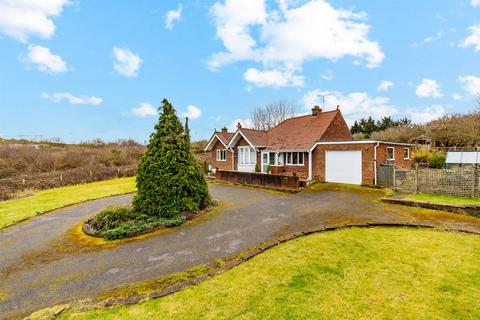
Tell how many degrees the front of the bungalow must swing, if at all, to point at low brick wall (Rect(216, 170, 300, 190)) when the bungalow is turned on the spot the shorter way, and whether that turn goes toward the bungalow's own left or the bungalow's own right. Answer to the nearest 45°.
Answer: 0° — it already faces it

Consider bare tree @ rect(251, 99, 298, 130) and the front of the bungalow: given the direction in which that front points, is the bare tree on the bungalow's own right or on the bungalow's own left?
on the bungalow's own right

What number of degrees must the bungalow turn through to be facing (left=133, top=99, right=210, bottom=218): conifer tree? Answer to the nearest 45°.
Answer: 0° — it already faces it

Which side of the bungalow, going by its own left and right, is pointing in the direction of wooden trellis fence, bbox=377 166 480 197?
left

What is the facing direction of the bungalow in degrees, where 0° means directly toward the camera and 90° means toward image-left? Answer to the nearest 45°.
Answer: approximately 45°
